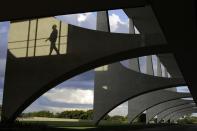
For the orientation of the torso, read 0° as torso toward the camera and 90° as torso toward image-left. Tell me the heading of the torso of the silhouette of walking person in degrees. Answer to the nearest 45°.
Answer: approximately 90°
